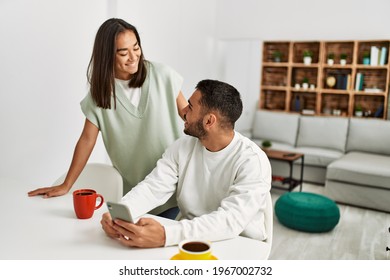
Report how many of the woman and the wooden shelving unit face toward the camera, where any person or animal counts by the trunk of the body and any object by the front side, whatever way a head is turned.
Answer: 2

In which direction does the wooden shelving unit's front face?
toward the camera

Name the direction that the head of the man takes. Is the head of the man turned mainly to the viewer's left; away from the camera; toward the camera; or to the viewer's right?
to the viewer's left

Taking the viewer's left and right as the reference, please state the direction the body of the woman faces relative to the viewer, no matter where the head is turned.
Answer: facing the viewer

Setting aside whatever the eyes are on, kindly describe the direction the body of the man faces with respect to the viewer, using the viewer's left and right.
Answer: facing the viewer and to the left of the viewer

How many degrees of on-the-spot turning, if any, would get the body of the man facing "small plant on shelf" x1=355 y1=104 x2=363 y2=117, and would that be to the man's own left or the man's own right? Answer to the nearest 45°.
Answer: approximately 180°

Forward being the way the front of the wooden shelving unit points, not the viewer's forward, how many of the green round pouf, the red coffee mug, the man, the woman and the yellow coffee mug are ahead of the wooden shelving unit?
5

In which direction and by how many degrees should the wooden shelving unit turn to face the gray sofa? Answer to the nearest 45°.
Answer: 0° — it already faces it

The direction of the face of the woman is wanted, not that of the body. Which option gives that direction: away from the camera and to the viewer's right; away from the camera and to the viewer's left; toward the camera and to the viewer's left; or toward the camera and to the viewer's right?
toward the camera and to the viewer's right

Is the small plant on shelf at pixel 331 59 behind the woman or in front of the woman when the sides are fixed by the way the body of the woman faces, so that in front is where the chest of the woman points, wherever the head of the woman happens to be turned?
behind

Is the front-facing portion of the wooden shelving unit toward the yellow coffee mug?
yes

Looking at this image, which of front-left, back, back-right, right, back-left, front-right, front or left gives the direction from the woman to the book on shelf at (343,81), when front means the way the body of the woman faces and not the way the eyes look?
back-left

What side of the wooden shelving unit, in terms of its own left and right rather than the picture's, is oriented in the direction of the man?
front

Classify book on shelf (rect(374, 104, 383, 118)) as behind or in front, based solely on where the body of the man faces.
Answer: behind
